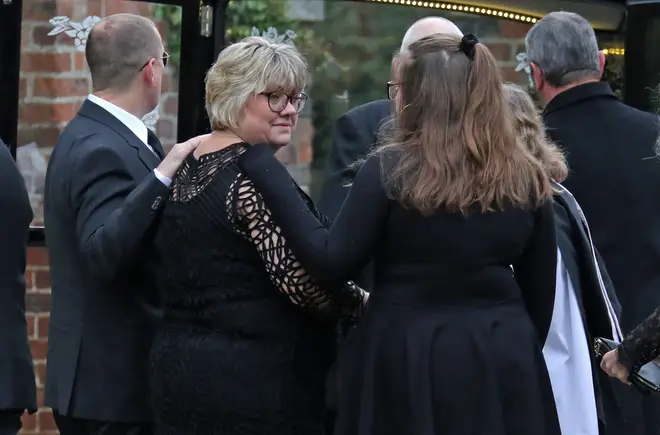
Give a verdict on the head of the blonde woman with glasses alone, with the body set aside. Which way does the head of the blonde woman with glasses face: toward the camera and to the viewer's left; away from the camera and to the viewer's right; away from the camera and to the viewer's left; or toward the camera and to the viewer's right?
toward the camera and to the viewer's right

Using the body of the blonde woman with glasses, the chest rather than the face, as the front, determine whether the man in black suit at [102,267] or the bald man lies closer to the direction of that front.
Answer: the bald man

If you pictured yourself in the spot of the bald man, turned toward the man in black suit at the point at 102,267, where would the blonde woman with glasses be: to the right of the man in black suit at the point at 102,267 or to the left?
left

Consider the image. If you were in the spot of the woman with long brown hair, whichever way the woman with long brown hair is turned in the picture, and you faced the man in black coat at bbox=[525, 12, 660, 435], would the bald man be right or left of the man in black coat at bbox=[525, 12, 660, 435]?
left

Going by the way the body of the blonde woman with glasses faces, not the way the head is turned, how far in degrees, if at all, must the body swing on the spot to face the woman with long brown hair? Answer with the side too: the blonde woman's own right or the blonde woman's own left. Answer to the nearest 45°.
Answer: approximately 45° to the blonde woman's own right

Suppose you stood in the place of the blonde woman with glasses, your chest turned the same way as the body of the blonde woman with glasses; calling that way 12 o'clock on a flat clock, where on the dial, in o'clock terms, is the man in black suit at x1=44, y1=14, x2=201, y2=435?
The man in black suit is roughly at 9 o'clock from the blonde woman with glasses.

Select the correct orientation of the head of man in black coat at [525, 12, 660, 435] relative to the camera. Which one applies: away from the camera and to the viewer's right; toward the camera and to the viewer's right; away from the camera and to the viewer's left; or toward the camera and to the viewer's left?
away from the camera and to the viewer's left

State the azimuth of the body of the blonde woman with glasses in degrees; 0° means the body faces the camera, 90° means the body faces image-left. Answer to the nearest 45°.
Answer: approximately 225°
